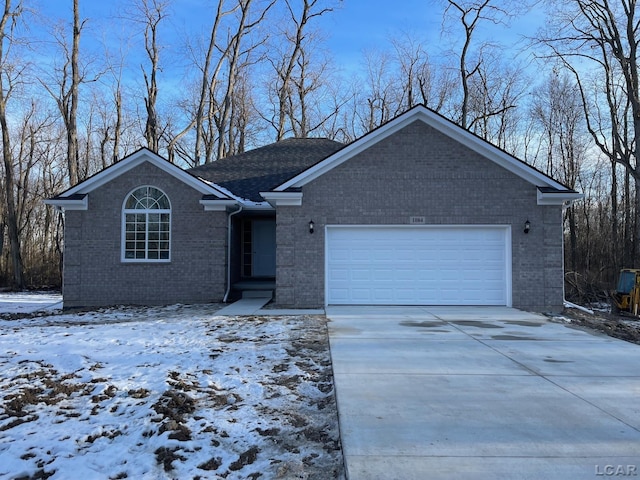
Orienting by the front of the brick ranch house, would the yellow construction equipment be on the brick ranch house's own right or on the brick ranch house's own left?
on the brick ranch house's own left

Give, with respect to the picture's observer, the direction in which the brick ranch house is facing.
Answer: facing the viewer
